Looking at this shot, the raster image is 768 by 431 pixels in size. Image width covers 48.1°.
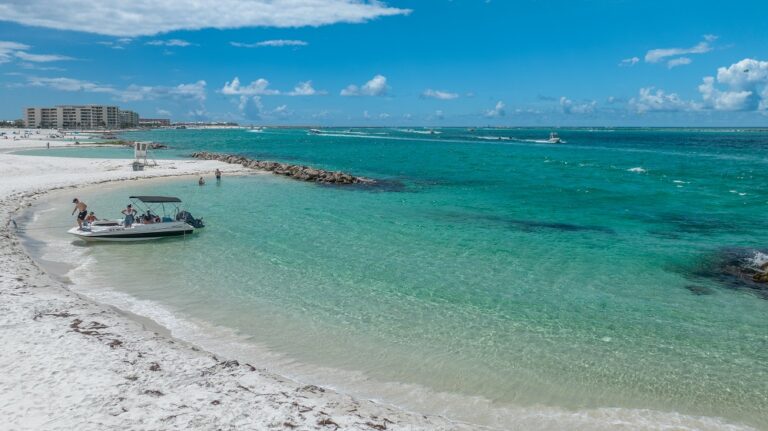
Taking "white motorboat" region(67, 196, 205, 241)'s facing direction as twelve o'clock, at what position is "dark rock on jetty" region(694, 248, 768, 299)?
The dark rock on jetty is roughly at 7 o'clock from the white motorboat.

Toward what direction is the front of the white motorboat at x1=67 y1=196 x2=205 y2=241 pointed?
to the viewer's left
